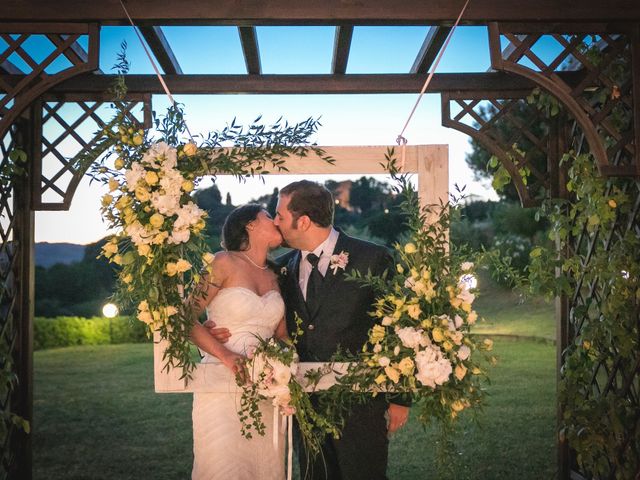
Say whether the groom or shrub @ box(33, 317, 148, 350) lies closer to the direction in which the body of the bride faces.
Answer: the groom

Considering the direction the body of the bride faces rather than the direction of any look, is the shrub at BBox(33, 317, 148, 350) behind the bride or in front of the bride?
behind

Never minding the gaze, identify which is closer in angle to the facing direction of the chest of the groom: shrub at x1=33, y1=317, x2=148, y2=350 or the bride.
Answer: the bride

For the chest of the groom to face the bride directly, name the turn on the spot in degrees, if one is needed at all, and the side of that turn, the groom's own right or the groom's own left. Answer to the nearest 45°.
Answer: approximately 45° to the groom's own right

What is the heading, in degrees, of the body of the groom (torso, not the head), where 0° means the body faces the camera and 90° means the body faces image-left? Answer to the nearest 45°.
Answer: approximately 45°

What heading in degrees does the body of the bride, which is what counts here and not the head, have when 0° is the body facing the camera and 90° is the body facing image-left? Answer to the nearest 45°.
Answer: approximately 315°

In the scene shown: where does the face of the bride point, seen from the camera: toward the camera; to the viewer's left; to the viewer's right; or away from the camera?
to the viewer's right

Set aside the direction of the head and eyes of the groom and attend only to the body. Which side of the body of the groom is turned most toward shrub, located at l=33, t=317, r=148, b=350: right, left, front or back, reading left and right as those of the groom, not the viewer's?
right
